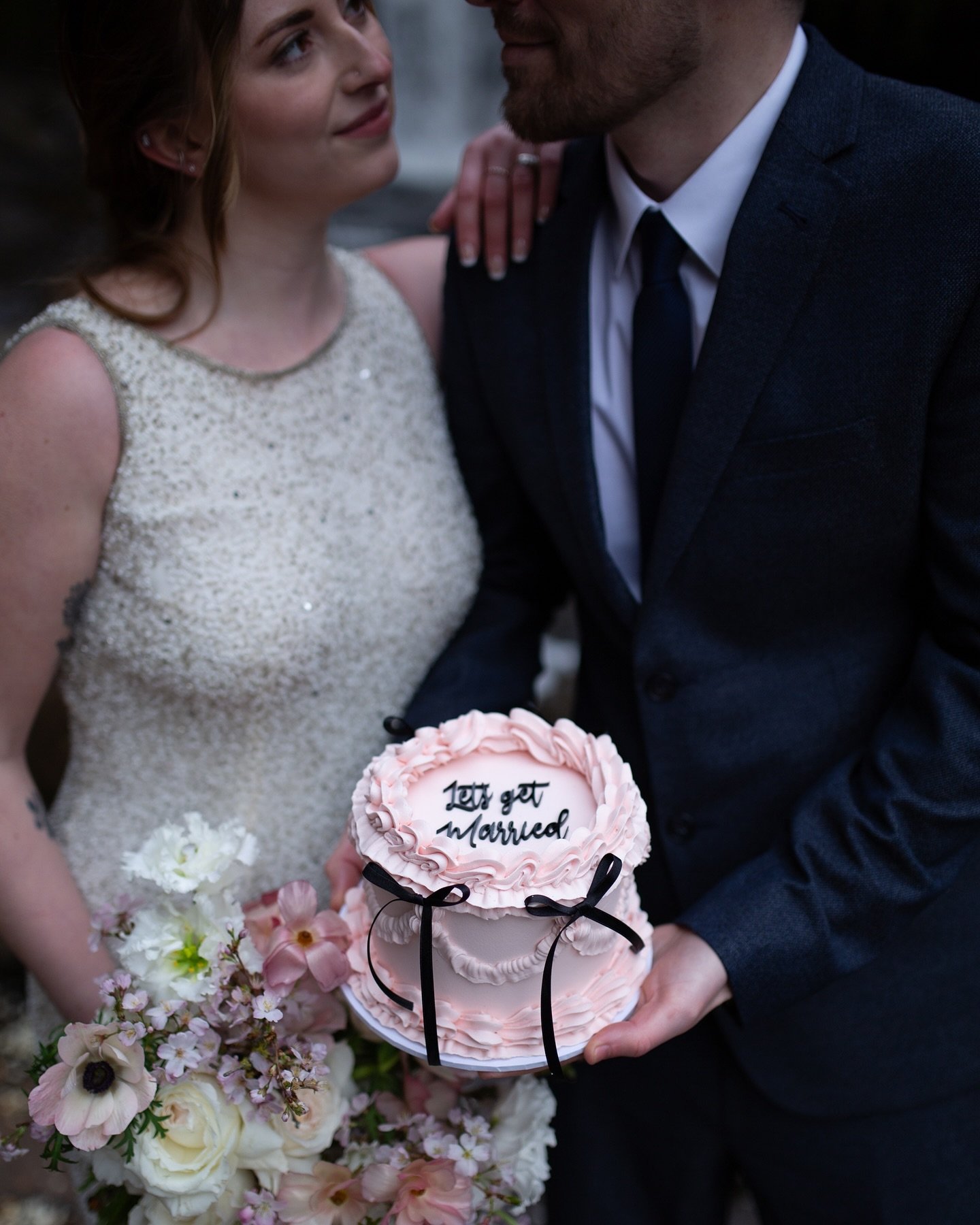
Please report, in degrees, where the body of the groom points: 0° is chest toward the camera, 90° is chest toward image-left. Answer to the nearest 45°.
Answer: approximately 45°

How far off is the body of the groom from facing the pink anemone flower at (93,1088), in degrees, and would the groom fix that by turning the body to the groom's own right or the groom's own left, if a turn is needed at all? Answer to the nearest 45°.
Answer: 0° — they already face it

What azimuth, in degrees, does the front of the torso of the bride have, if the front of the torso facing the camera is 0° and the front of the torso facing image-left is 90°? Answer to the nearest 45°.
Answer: approximately 315°

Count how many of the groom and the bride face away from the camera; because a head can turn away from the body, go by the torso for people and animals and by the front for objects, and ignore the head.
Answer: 0
